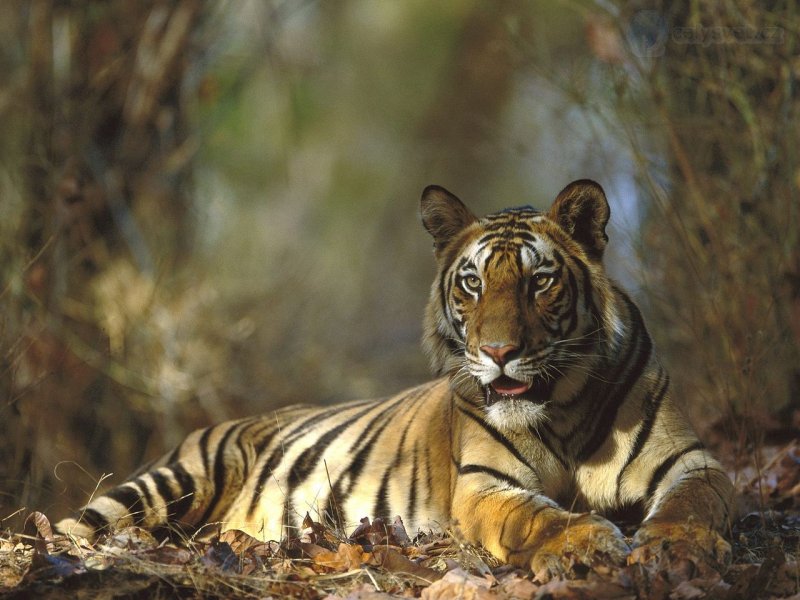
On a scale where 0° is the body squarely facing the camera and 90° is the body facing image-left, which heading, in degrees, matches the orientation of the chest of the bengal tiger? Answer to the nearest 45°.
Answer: approximately 315°

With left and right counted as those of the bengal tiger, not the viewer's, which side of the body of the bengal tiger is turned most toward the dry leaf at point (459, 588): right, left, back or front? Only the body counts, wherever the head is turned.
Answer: right
